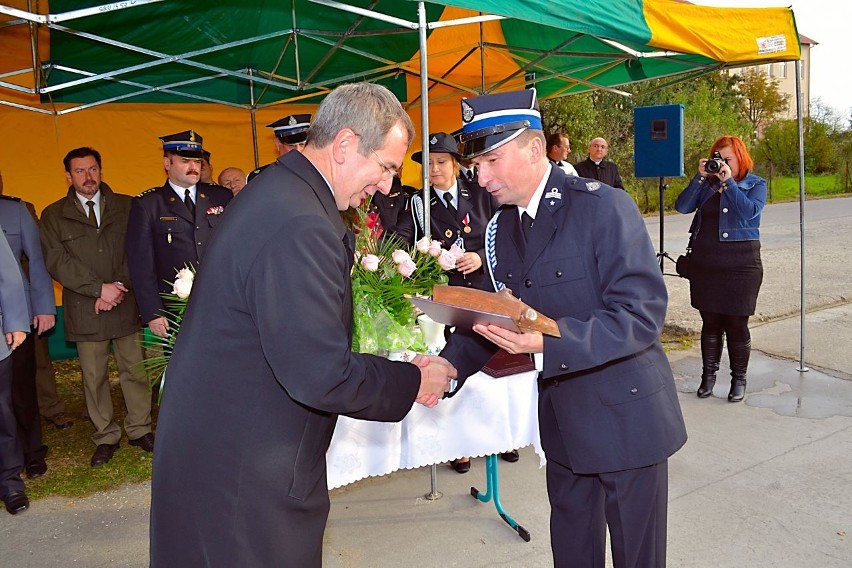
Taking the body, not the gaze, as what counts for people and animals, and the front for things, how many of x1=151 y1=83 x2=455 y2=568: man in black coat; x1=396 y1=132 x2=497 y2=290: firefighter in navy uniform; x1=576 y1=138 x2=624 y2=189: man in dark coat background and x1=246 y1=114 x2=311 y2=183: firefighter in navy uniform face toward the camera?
3

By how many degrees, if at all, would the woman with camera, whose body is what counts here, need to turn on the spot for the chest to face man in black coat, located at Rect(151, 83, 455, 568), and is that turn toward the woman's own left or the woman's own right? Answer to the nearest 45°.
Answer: approximately 45° to the woman's own left

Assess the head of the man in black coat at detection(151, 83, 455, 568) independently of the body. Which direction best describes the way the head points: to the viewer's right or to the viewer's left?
to the viewer's right

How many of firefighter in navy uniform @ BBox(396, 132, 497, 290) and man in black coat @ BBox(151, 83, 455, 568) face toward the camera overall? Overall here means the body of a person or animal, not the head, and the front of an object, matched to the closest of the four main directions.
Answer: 1

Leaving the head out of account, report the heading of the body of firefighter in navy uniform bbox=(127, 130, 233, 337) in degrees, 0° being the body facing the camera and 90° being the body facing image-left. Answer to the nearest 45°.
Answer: approximately 315°

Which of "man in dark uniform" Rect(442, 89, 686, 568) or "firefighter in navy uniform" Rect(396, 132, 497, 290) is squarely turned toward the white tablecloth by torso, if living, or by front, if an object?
the firefighter in navy uniform

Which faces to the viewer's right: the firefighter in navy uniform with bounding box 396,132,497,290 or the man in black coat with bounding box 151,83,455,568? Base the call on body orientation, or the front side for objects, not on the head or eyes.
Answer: the man in black coat

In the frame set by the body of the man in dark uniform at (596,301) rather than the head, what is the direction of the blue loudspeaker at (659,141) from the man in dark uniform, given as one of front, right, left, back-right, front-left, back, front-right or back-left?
back-right

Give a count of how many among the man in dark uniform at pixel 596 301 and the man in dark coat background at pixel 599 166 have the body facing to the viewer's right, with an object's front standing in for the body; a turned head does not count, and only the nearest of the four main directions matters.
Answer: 0

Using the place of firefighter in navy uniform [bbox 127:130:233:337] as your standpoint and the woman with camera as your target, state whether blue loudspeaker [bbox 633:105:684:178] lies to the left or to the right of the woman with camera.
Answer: left
